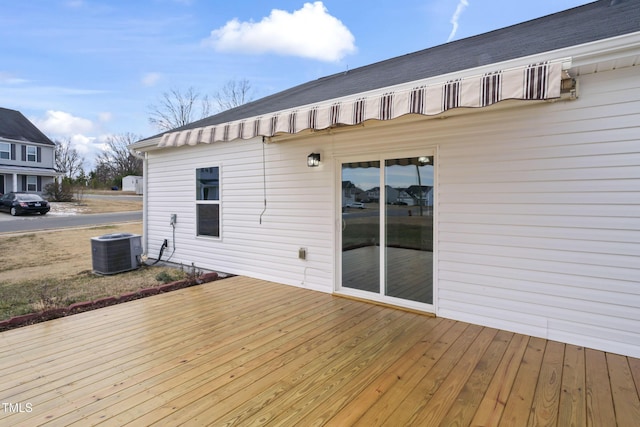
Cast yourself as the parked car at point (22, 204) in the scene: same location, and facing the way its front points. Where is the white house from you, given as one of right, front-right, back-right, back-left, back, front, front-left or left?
back-left
